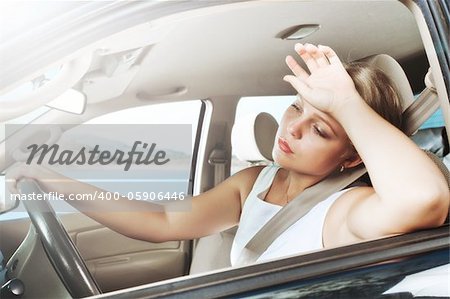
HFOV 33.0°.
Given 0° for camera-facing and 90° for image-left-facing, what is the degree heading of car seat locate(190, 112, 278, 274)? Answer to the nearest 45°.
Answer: approximately 45°

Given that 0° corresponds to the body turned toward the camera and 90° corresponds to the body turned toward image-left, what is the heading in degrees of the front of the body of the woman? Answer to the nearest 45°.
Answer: approximately 45°

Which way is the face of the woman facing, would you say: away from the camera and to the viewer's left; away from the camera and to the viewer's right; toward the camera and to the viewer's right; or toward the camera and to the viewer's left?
toward the camera and to the viewer's left
